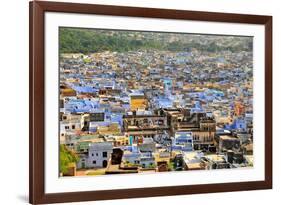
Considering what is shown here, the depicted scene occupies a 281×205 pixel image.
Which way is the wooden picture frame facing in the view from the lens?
facing the viewer and to the right of the viewer
